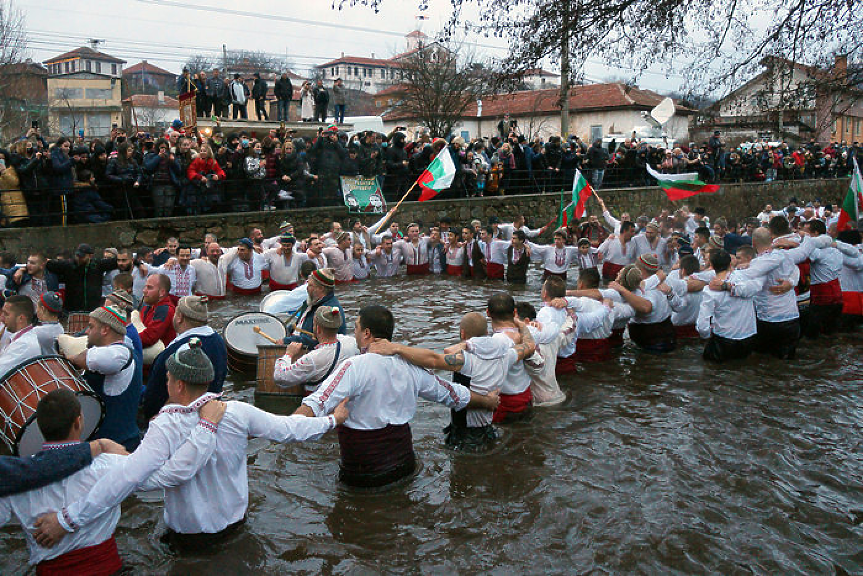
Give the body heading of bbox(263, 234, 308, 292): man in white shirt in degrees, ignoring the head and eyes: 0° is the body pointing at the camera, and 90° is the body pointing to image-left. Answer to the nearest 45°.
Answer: approximately 0°

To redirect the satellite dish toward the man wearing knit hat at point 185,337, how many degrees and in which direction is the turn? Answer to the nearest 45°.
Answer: approximately 45° to its left

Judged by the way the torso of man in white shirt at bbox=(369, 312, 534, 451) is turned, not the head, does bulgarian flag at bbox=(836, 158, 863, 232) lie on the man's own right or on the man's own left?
on the man's own right

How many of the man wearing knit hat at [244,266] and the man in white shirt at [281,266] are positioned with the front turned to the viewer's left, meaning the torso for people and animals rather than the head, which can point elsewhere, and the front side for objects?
0

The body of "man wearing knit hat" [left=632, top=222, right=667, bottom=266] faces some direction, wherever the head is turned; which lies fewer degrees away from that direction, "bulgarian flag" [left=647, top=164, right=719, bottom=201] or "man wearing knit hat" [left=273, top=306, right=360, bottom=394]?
the man wearing knit hat

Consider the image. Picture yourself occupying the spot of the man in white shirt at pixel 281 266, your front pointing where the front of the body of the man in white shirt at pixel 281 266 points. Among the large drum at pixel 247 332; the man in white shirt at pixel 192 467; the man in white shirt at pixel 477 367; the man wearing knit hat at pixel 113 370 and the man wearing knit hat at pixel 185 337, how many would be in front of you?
5

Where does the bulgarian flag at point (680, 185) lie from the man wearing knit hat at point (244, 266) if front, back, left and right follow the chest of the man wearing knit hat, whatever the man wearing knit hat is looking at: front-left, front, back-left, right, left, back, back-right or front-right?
left

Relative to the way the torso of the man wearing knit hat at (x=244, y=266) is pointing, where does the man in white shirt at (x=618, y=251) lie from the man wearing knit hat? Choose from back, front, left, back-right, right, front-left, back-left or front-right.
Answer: left

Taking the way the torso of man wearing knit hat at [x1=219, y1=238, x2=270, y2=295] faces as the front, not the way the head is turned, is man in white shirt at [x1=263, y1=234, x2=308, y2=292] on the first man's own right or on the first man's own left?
on the first man's own left

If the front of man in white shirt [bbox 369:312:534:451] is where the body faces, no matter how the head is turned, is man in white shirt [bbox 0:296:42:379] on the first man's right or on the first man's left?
on the first man's left

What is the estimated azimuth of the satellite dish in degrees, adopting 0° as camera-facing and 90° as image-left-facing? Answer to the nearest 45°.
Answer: approximately 45°

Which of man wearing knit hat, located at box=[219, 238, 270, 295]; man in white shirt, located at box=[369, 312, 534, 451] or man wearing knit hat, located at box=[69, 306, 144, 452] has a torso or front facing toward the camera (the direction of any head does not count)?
man wearing knit hat, located at box=[219, 238, 270, 295]

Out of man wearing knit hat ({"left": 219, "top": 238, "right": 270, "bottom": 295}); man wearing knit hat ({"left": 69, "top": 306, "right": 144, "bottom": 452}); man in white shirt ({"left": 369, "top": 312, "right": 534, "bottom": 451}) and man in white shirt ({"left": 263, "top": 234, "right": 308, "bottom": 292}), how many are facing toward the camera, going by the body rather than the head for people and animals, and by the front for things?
2
